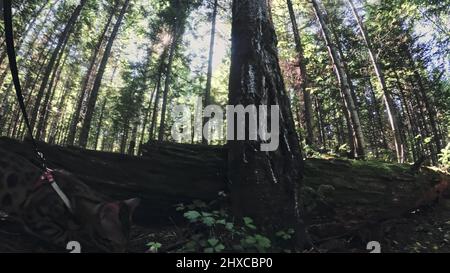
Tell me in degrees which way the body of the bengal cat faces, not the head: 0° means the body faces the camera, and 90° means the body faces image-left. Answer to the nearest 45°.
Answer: approximately 270°

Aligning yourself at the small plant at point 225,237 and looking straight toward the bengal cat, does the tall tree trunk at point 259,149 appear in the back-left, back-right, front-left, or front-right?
back-right
